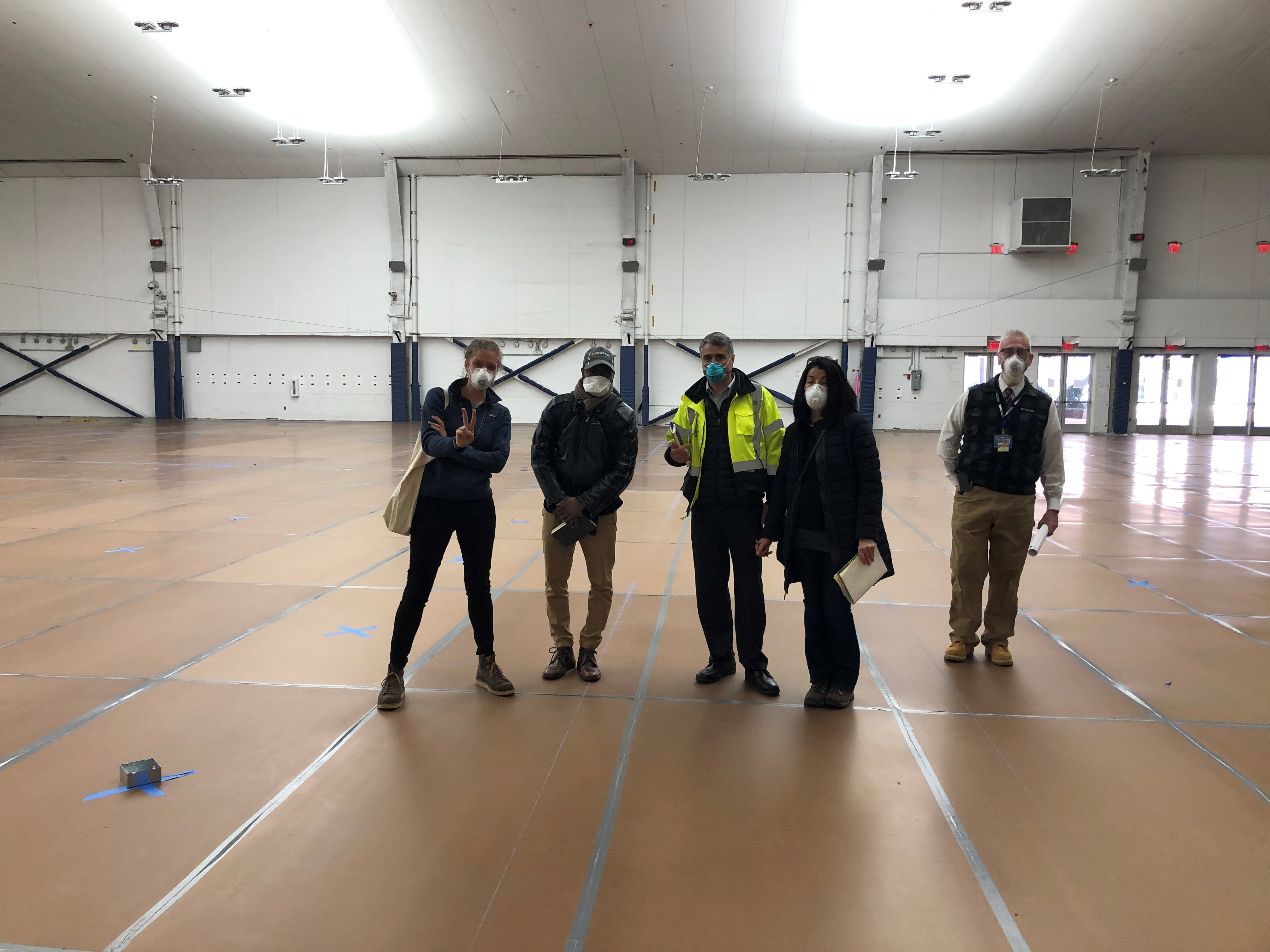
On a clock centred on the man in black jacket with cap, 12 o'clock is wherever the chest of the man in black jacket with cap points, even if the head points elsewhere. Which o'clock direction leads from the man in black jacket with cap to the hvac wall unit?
The hvac wall unit is roughly at 7 o'clock from the man in black jacket with cap.

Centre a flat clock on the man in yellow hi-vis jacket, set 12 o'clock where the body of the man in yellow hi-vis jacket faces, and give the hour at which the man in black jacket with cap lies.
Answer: The man in black jacket with cap is roughly at 3 o'clock from the man in yellow hi-vis jacket.

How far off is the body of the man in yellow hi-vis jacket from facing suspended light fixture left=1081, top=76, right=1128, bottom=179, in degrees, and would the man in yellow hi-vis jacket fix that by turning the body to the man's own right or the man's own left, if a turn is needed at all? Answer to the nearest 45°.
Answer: approximately 135° to the man's own left

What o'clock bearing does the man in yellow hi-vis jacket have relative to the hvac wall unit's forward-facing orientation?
The man in yellow hi-vis jacket is roughly at 12 o'clock from the hvac wall unit.

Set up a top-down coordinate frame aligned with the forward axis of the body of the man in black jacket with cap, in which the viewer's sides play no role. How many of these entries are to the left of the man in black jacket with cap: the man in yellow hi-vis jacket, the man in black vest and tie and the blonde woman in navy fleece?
2

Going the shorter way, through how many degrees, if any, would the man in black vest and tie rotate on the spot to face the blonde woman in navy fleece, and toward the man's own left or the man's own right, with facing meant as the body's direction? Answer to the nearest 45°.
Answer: approximately 45° to the man's own right

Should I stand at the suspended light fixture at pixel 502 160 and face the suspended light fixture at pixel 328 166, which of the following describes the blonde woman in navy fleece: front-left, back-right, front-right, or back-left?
back-left

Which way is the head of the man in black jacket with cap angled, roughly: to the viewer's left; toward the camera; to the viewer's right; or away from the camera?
toward the camera

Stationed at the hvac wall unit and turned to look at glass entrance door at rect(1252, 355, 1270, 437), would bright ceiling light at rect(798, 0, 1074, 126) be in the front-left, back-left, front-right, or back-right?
back-right

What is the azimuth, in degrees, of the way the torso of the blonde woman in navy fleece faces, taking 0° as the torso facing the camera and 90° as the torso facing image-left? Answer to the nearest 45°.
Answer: approximately 0°

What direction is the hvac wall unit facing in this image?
toward the camera

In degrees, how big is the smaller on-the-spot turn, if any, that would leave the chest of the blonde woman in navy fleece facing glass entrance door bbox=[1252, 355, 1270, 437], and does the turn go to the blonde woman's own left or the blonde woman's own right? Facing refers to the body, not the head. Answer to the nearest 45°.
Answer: approximately 135° to the blonde woman's own left

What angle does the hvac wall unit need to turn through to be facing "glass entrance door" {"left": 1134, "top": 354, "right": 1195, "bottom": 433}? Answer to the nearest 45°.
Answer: approximately 135° to its left

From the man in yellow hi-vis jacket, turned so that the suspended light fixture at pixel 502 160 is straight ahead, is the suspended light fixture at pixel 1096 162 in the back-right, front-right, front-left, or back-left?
front-right

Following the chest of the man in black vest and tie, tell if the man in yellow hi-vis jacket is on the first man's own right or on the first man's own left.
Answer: on the first man's own right

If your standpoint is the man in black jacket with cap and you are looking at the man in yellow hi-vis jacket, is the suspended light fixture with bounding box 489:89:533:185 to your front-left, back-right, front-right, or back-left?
back-left

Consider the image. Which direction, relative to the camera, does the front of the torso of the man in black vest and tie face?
toward the camera
